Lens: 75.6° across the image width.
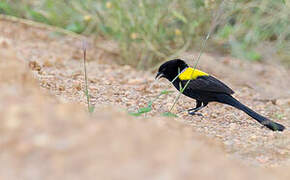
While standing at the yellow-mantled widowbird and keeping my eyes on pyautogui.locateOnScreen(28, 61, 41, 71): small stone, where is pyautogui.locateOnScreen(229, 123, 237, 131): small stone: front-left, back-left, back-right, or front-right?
back-left

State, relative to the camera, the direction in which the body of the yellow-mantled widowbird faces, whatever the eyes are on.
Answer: to the viewer's left

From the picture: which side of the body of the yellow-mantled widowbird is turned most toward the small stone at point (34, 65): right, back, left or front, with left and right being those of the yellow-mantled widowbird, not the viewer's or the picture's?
front

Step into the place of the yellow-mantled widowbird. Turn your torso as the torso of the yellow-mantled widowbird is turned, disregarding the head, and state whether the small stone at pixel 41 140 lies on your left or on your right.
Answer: on your left

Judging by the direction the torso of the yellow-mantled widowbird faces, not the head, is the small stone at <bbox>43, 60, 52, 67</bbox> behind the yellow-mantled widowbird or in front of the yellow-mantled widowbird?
in front
